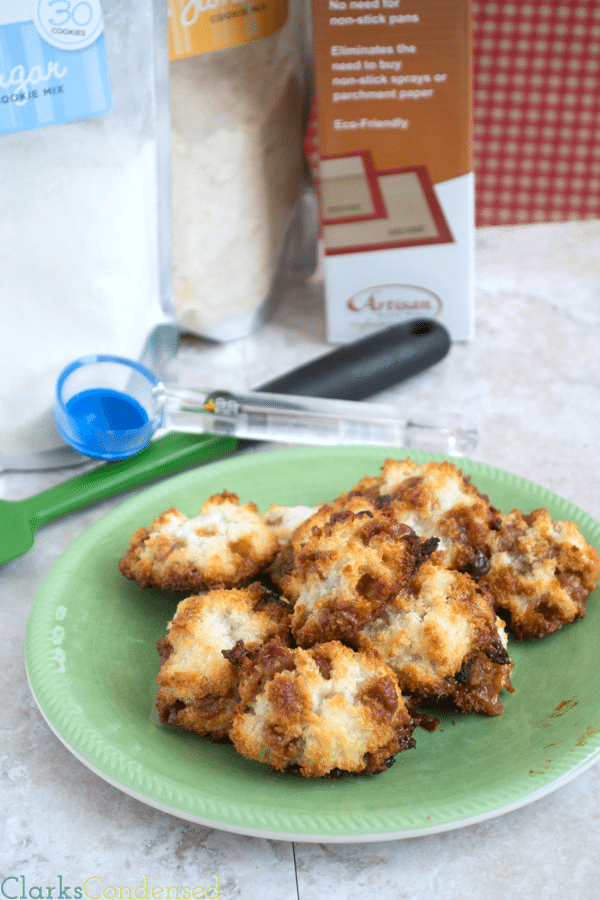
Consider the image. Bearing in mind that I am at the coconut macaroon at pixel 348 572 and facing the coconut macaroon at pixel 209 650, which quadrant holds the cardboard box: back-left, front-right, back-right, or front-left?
back-right

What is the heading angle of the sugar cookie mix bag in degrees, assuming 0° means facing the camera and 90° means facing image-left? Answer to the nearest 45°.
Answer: approximately 0°

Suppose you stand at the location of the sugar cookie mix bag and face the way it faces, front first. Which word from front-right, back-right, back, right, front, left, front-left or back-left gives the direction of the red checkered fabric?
back-left
